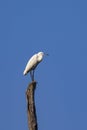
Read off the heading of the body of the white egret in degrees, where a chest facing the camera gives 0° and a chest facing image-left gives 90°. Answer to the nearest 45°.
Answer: approximately 270°
